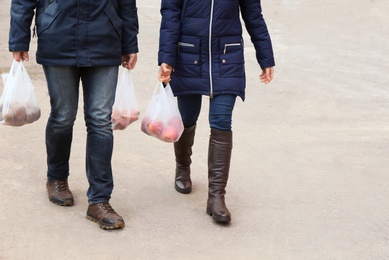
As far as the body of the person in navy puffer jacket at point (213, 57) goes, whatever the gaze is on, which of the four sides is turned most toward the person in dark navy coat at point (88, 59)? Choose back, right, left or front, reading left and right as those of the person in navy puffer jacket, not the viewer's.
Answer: right

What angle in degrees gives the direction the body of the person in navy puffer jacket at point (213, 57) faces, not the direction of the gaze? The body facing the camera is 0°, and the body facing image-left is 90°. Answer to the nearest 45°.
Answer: approximately 0°
